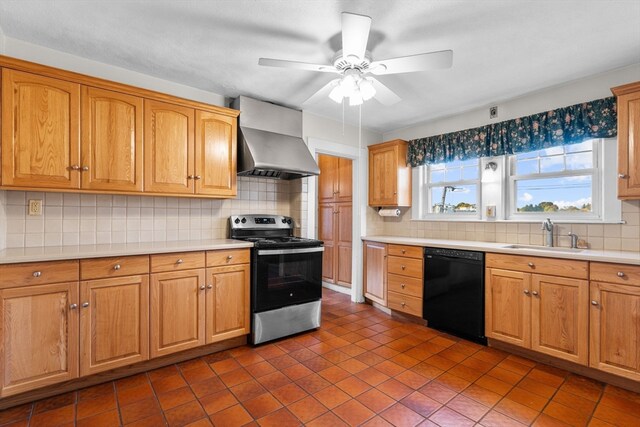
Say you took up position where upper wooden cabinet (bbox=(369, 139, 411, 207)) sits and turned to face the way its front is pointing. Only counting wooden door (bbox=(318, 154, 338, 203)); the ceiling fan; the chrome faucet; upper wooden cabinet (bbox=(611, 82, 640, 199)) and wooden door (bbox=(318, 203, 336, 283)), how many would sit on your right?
2

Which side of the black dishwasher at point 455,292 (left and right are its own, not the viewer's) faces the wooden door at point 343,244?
right

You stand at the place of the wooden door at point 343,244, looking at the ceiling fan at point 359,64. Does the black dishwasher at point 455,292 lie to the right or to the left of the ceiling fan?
left

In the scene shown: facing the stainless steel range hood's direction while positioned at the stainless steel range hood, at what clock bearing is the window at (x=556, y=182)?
The window is roughly at 11 o'clock from the stainless steel range hood.

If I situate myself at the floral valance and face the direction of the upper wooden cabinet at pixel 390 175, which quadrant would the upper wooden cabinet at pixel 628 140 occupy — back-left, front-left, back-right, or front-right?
back-left

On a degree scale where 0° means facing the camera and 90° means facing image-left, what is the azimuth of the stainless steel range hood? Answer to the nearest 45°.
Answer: approximately 315°

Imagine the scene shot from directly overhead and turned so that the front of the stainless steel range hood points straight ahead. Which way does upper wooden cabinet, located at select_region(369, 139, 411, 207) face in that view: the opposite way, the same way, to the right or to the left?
to the right

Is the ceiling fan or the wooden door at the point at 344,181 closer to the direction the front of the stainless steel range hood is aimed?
the ceiling fan

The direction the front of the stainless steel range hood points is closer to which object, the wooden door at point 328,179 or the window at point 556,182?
the window

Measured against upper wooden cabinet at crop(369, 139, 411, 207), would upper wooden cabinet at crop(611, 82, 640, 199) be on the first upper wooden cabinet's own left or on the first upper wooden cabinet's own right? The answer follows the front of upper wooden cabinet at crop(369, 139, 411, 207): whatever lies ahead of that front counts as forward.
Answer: on the first upper wooden cabinet's own left
